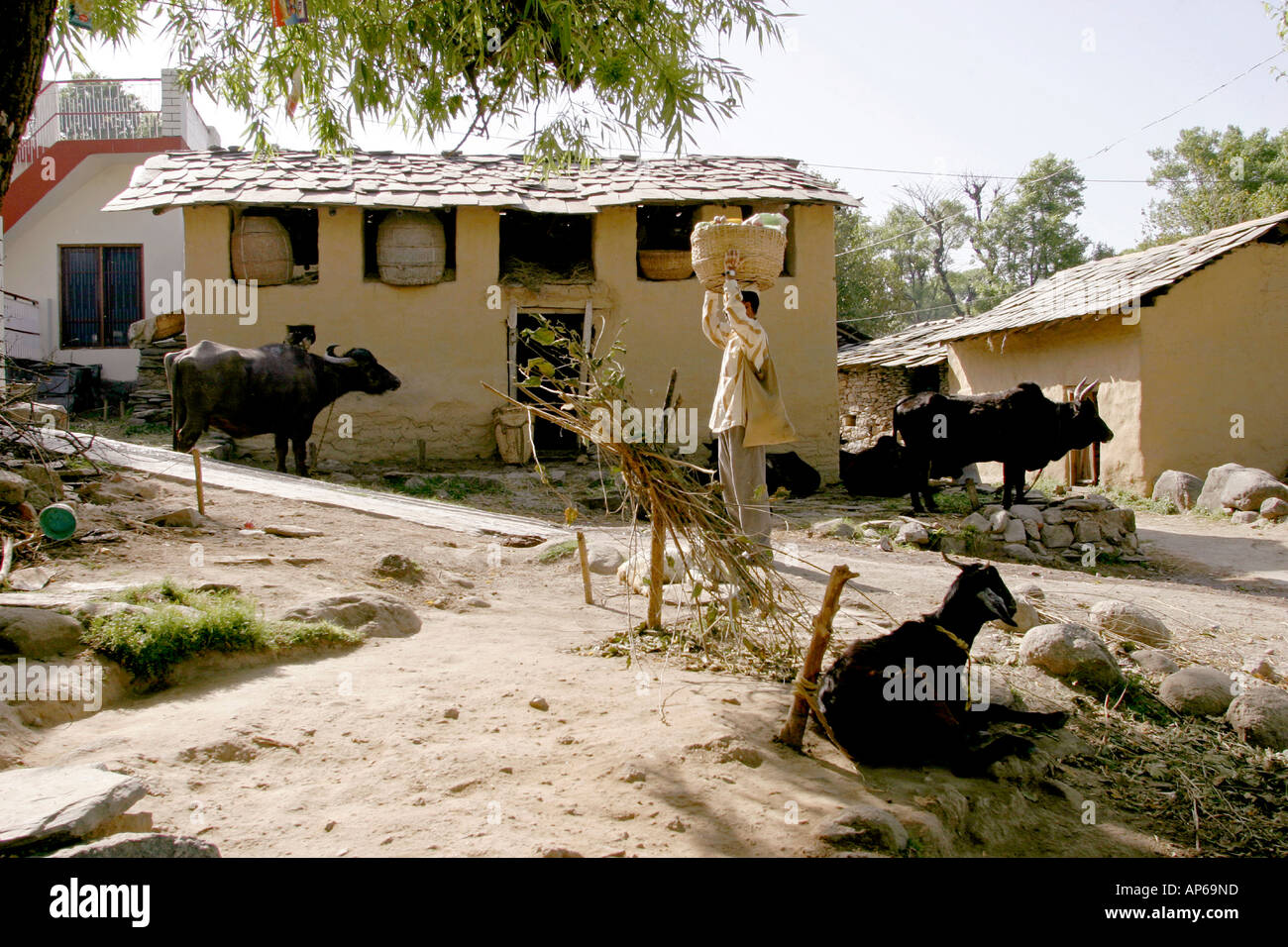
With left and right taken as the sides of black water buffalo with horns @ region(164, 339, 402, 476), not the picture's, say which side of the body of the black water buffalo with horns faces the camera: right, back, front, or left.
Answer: right

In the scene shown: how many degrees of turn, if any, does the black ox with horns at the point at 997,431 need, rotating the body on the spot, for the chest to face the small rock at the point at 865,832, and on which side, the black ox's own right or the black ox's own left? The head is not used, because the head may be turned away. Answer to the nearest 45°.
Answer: approximately 90° to the black ox's own right

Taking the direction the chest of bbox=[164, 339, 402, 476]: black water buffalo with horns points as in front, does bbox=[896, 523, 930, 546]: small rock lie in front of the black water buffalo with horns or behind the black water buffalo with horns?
in front

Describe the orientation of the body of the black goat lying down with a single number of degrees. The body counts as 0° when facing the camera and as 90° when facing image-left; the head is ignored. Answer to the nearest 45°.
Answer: approximately 270°

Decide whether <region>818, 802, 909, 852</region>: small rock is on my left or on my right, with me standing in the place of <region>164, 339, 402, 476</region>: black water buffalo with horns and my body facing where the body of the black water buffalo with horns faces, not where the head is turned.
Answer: on my right

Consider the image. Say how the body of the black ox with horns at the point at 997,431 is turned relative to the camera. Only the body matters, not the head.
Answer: to the viewer's right

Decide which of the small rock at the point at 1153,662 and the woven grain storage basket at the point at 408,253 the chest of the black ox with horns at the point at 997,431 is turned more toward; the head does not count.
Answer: the small rock

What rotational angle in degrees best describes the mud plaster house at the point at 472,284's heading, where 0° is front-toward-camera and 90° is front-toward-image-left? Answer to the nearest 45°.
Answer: approximately 0°
